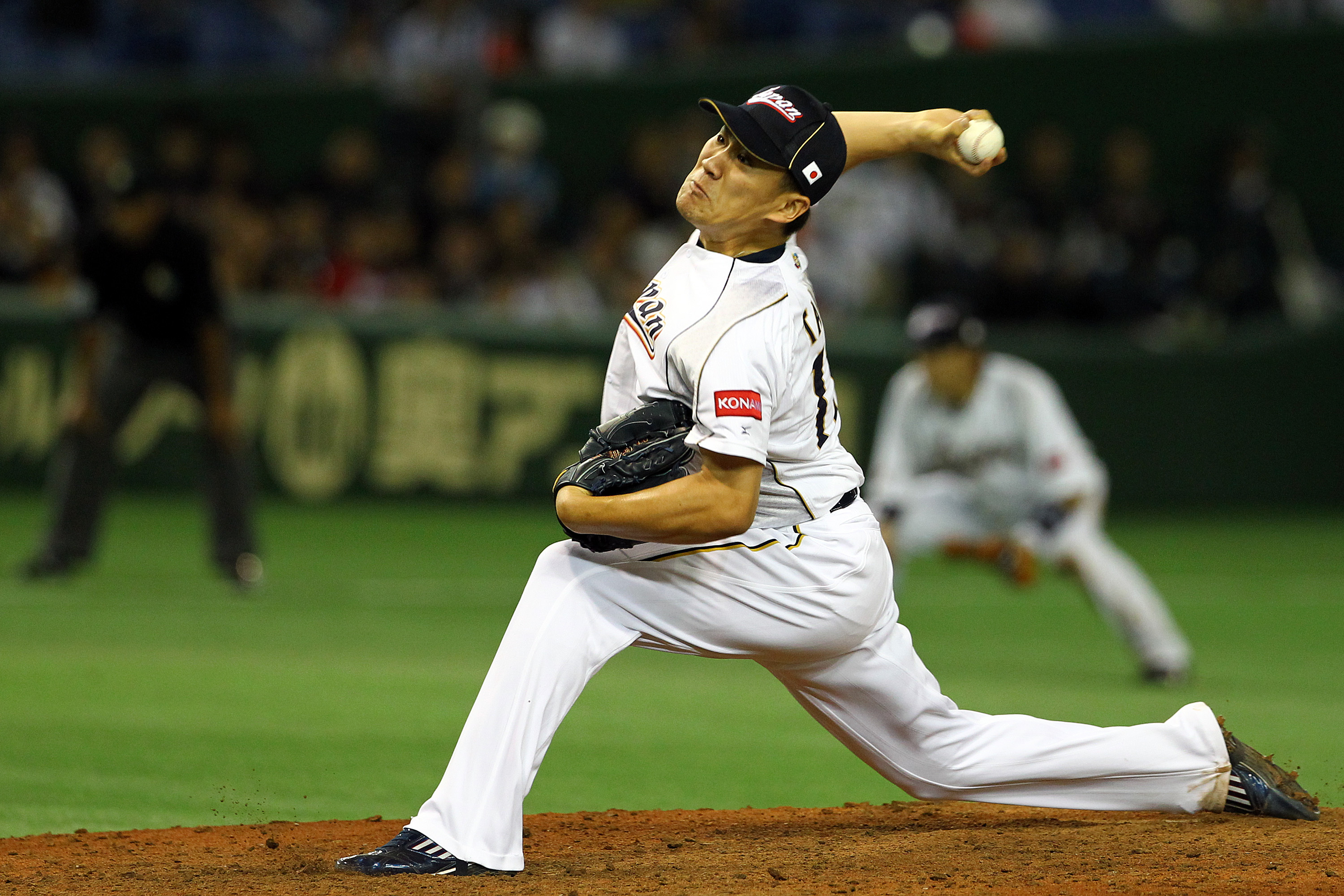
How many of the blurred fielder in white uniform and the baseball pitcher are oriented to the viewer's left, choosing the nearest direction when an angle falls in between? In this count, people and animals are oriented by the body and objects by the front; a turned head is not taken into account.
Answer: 1

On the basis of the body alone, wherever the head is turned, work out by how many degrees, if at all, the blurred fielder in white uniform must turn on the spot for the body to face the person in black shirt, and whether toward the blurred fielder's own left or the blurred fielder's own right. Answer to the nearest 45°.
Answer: approximately 90° to the blurred fielder's own right

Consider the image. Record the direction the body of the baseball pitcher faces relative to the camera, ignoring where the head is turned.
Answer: to the viewer's left

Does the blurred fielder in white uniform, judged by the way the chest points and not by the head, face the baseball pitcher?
yes

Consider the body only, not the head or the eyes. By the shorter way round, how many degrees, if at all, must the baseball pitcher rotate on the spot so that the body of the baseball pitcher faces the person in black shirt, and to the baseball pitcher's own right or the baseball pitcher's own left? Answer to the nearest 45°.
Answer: approximately 45° to the baseball pitcher's own right

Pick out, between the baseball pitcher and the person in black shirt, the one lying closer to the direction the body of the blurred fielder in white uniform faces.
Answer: the baseball pitcher

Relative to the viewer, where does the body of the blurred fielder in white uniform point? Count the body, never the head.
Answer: toward the camera
